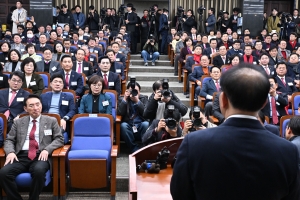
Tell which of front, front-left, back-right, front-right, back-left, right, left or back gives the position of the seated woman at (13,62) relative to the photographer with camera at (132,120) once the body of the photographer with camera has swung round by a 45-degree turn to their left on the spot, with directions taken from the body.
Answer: back

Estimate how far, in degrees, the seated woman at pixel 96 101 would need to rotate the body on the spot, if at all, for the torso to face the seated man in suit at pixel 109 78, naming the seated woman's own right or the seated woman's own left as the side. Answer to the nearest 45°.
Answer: approximately 180°

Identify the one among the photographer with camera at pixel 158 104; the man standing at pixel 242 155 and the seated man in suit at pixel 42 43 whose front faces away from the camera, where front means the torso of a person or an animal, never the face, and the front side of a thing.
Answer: the man standing

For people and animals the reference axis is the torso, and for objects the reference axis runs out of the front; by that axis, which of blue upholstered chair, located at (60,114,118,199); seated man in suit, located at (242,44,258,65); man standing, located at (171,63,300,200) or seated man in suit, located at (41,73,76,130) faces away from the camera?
the man standing

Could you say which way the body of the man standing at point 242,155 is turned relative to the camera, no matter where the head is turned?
away from the camera
